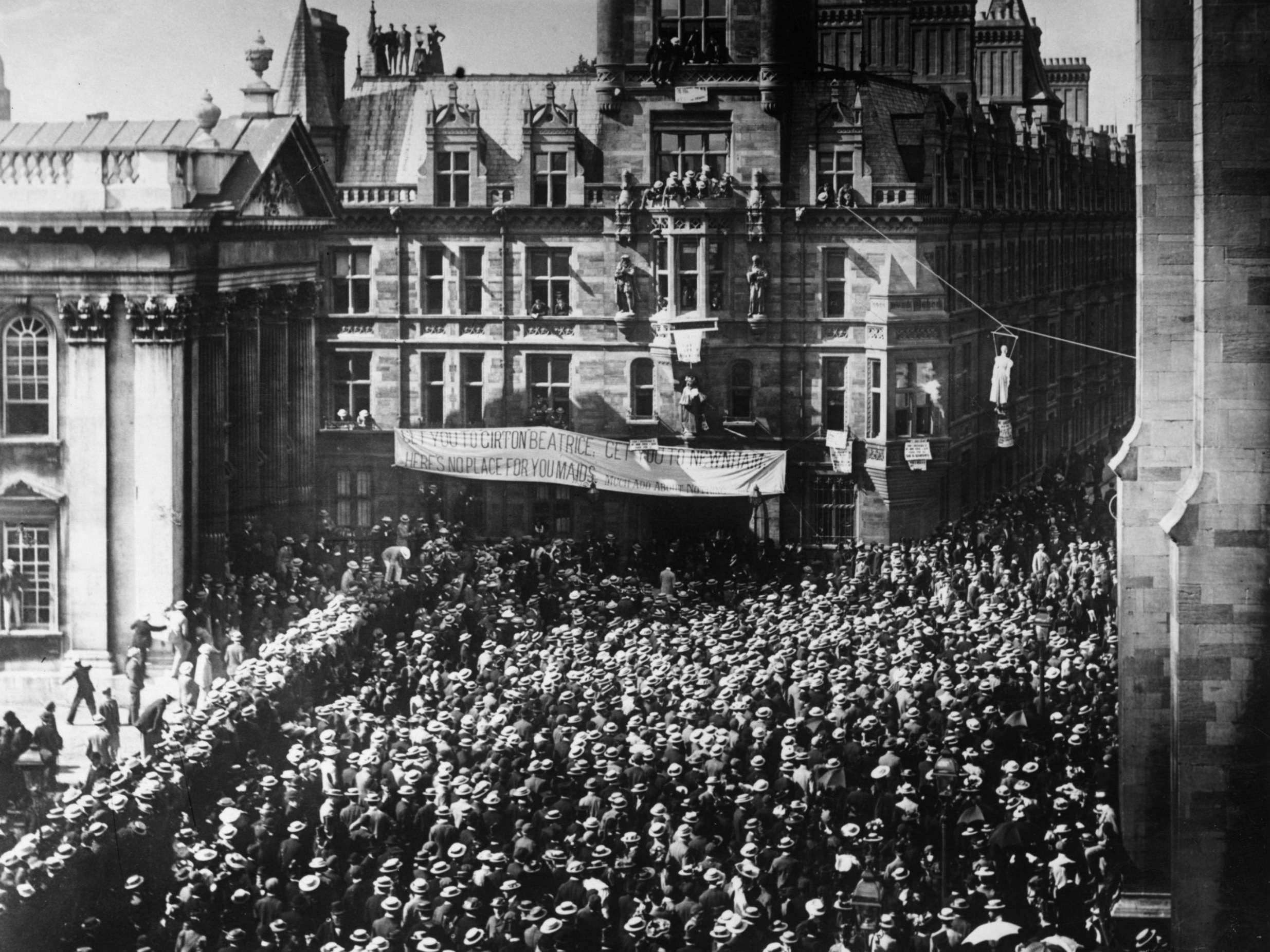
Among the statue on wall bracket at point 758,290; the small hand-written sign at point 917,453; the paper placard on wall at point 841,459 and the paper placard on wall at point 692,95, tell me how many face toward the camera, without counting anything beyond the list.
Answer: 4

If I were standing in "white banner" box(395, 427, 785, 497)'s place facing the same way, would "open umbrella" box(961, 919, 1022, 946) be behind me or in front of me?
in front

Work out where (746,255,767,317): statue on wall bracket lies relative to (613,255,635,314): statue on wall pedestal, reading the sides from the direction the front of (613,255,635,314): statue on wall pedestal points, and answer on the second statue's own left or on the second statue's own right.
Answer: on the second statue's own left

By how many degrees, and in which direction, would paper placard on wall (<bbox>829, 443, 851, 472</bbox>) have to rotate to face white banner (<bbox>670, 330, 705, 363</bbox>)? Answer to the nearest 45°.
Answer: approximately 135° to its right

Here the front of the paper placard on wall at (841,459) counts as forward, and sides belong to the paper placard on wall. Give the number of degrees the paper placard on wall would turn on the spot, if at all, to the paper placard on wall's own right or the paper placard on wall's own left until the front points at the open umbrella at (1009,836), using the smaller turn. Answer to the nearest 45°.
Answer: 0° — it already faces it

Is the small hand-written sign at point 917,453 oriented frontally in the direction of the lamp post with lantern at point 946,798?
yes

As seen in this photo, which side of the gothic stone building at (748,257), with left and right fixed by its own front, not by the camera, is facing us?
front

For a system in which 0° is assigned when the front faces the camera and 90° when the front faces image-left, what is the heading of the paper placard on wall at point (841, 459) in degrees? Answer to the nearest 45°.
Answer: approximately 0°

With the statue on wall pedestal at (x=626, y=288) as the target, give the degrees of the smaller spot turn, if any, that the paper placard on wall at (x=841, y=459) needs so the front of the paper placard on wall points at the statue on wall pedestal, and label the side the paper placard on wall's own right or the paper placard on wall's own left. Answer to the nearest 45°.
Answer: approximately 135° to the paper placard on wall's own right

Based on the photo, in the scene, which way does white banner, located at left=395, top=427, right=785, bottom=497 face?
toward the camera

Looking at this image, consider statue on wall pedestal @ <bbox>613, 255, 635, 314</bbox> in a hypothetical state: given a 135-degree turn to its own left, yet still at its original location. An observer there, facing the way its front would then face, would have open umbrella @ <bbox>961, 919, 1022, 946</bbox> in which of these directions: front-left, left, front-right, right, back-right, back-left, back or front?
back-right

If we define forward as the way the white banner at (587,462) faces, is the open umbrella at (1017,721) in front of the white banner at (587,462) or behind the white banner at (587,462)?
in front

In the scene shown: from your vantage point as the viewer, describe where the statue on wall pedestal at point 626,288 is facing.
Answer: facing the viewer

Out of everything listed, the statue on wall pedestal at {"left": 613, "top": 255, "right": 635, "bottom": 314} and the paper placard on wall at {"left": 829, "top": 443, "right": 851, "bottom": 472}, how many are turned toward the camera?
2

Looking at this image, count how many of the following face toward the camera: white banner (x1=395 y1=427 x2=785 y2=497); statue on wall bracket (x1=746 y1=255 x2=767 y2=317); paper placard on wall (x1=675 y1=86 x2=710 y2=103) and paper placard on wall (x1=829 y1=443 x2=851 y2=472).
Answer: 4
